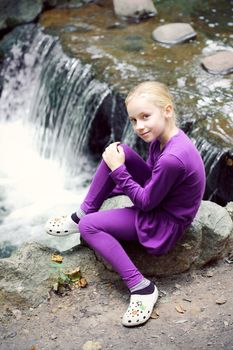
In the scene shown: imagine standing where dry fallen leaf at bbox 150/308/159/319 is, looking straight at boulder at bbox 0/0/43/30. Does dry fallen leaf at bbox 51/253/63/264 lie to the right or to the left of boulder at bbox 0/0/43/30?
left

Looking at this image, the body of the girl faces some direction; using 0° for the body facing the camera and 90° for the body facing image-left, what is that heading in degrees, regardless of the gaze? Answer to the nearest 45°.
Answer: approximately 90°

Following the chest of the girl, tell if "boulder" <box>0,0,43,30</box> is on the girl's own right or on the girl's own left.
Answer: on the girl's own right
